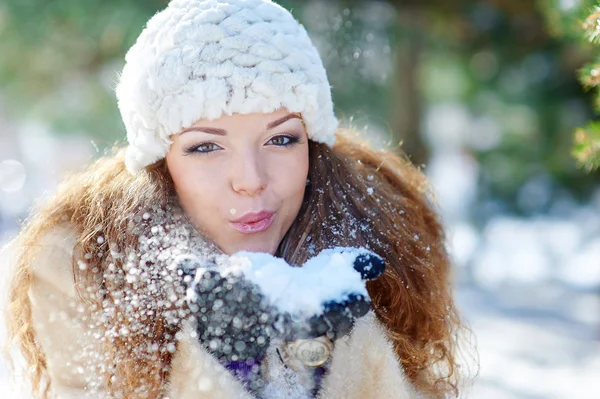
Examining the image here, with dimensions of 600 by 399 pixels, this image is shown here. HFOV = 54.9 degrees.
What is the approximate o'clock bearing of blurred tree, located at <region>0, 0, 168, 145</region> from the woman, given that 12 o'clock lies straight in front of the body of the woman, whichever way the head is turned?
The blurred tree is roughly at 5 o'clock from the woman.

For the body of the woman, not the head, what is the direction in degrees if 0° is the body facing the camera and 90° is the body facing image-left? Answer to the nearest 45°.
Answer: approximately 0°
